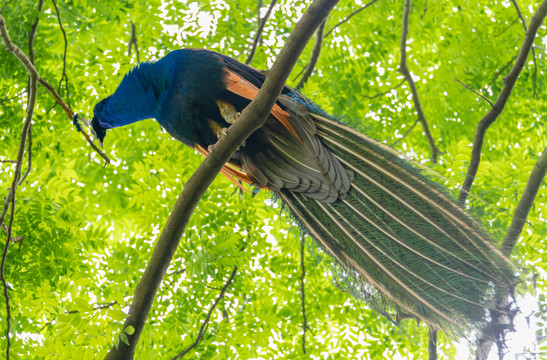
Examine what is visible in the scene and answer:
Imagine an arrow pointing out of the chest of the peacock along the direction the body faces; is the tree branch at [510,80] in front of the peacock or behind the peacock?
behind

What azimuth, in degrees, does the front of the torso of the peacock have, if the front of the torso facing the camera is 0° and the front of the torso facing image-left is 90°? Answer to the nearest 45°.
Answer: approximately 90°

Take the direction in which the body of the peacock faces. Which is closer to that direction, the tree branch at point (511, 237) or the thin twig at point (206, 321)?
the thin twig

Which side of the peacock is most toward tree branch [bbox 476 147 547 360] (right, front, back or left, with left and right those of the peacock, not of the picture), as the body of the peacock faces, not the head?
back
